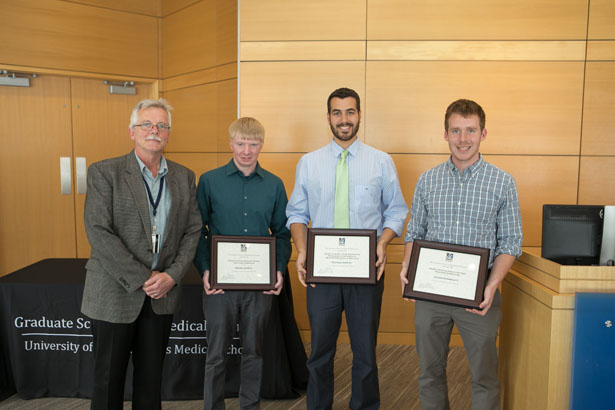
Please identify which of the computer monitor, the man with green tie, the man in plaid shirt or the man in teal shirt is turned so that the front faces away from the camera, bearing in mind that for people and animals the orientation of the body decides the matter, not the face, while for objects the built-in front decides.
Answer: the computer monitor

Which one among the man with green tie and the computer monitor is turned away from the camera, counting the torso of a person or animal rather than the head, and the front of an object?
the computer monitor

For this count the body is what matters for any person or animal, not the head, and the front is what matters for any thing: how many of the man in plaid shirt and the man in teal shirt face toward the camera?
2

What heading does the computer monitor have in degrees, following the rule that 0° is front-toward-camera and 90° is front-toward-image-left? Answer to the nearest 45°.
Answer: approximately 180°

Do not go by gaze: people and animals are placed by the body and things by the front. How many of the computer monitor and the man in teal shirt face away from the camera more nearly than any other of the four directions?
1

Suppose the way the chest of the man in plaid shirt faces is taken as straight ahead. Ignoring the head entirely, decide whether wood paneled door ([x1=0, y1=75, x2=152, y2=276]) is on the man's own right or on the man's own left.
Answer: on the man's own right

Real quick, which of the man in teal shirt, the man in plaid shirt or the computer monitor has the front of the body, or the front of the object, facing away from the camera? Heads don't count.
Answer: the computer monitor

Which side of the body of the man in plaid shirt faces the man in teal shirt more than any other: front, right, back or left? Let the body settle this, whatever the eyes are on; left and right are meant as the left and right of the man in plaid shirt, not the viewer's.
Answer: right
